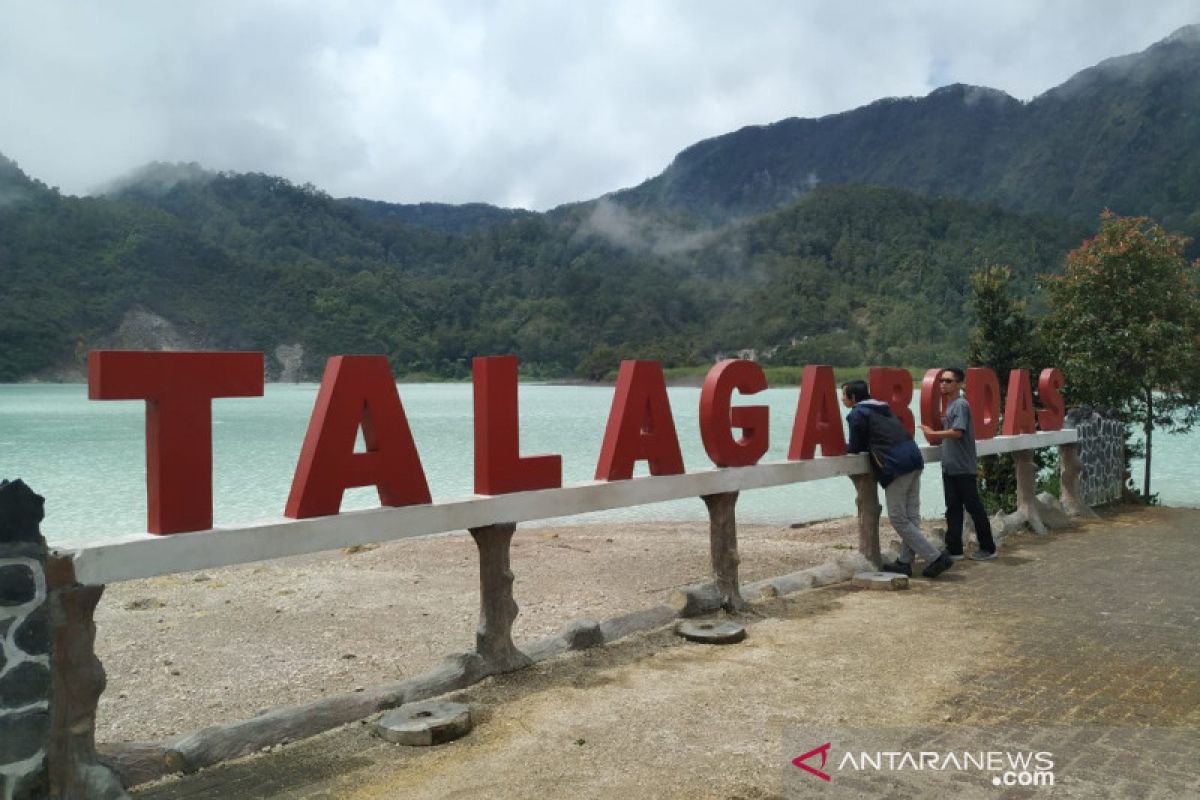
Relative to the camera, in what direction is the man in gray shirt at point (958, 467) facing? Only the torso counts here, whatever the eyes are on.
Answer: to the viewer's left

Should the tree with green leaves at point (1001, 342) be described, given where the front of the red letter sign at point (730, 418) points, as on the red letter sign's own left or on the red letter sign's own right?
on the red letter sign's own left

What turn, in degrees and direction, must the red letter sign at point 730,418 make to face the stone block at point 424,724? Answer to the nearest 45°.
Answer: approximately 90° to its right

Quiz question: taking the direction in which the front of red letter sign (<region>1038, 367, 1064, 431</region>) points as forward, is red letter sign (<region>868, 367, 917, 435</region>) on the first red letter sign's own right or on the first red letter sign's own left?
on the first red letter sign's own right

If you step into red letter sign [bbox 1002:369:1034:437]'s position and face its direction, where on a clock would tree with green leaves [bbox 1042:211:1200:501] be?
The tree with green leaves is roughly at 8 o'clock from the red letter sign.

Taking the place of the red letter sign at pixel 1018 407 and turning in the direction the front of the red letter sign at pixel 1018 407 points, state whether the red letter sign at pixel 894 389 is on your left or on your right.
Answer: on your right

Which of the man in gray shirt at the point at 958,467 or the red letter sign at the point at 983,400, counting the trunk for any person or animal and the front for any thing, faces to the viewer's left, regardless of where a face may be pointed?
the man in gray shirt

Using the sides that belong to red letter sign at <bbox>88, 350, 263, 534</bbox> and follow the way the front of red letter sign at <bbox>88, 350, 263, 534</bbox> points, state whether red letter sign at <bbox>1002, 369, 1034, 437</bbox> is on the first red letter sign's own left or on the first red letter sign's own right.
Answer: on the first red letter sign's own left
